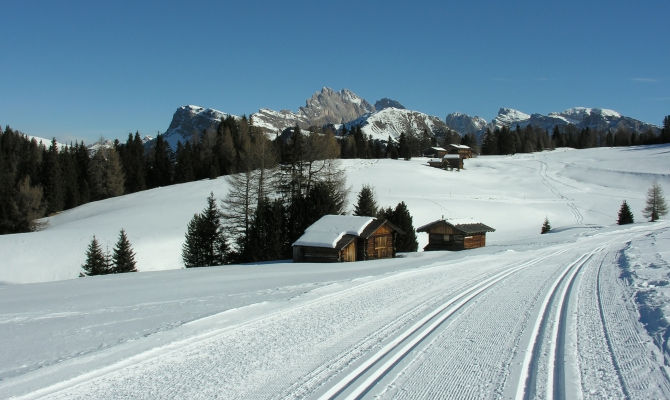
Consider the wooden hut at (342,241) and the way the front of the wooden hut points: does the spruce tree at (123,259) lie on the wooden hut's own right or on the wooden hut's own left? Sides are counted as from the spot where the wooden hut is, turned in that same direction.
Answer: on the wooden hut's own right

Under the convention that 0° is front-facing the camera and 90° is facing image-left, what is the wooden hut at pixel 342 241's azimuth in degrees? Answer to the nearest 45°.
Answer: approximately 315°

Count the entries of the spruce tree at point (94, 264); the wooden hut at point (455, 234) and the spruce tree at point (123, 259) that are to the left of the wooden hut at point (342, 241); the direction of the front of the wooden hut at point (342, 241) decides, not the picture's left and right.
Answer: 1

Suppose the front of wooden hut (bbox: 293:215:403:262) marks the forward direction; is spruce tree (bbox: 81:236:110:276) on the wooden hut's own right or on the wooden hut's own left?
on the wooden hut's own right

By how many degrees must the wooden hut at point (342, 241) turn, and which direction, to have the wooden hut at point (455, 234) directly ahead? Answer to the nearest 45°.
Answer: approximately 90° to its left

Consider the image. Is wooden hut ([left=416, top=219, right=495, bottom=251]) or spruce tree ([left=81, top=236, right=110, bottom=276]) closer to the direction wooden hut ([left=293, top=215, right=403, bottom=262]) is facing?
the wooden hut

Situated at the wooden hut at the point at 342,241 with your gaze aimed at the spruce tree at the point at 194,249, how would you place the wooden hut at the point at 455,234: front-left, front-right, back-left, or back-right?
back-right

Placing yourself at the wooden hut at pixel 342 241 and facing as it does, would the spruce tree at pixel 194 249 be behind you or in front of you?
behind

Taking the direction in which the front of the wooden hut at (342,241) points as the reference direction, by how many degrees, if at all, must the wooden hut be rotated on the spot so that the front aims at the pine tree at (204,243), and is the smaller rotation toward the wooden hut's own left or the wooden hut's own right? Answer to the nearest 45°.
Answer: approximately 135° to the wooden hut's own right

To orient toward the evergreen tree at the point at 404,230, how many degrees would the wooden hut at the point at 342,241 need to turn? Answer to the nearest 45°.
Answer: approximately 90° to its left

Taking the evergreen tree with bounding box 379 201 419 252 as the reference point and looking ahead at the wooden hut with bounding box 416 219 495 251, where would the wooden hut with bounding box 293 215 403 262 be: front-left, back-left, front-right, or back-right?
back-right
